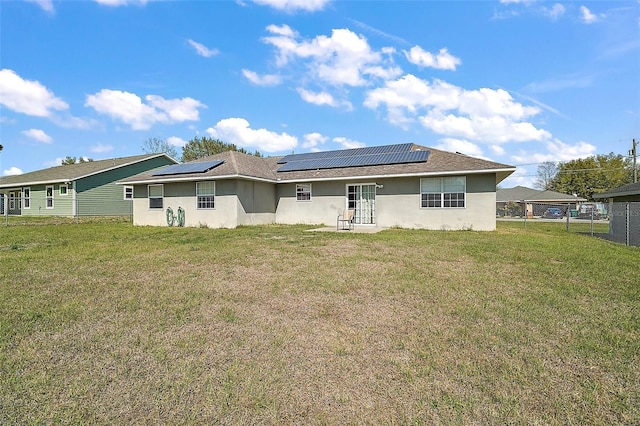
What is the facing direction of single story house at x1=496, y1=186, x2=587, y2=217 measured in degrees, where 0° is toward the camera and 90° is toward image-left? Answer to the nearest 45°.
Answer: approximately 0°

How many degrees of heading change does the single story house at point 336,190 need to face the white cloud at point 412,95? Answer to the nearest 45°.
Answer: approximately 45° to its right

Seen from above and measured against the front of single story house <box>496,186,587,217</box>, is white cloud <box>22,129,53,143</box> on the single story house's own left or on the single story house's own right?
on the single story house's own right

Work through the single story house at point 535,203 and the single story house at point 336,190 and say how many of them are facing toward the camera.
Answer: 1

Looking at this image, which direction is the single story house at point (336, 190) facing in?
away from the camera
